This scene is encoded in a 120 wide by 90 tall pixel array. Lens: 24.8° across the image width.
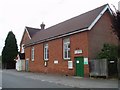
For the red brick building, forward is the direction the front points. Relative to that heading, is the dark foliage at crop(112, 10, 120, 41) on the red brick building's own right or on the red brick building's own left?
on the red brick building's own left

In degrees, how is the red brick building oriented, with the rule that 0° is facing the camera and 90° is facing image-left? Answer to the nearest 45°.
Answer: approximately 45°

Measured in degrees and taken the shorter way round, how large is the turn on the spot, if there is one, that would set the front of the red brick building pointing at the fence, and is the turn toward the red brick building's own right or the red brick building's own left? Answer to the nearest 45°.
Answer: approximately 90° to the red brick building's own left
